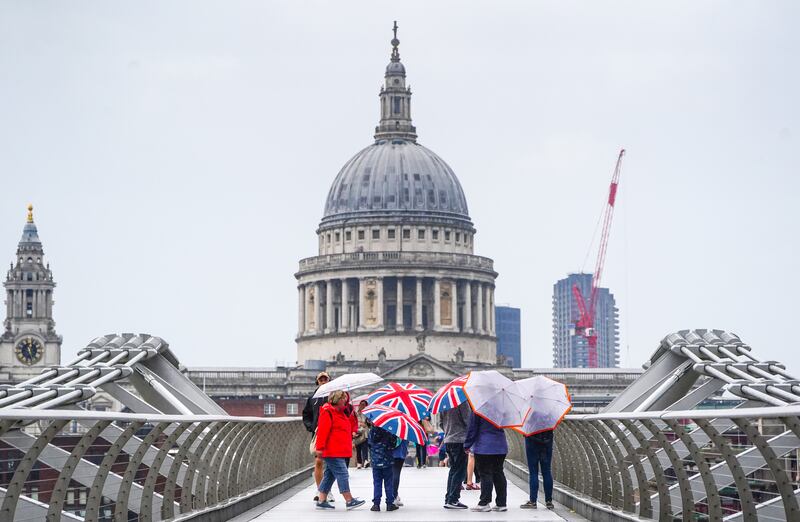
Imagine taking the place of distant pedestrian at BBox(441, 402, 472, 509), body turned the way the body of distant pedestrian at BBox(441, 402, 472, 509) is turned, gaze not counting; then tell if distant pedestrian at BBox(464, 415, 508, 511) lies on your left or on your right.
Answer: on your right

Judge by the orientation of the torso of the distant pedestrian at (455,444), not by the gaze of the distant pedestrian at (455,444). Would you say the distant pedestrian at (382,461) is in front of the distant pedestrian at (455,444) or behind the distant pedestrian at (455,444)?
behind
